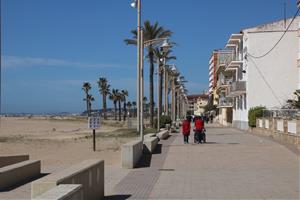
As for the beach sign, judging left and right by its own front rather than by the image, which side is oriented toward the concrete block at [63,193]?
front

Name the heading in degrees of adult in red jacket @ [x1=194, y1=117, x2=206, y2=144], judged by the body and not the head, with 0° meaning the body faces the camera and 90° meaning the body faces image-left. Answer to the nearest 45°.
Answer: approximately 180°

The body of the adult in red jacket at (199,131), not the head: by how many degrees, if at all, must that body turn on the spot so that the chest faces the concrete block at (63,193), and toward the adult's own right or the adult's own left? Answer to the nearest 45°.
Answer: approximately 180°

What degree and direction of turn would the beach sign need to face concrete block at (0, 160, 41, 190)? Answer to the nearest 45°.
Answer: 0° — it already faces it

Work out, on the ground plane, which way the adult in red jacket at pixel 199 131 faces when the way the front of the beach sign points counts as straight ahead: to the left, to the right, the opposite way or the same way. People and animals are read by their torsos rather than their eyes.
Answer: the opposite way

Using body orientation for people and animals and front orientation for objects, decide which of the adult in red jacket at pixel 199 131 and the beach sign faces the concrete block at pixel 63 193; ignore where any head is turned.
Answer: the beach sign

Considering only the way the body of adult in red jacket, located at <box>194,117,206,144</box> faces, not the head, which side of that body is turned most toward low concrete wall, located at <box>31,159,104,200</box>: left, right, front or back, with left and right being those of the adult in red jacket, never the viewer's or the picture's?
back

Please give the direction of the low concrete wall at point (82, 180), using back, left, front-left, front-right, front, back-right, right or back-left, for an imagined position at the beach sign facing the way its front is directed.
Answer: front

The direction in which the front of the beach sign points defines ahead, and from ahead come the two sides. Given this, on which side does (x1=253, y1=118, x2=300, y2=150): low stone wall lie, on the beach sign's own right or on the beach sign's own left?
on the beach sign's own left

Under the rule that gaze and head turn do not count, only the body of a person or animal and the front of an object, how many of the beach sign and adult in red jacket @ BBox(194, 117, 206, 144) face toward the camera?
1

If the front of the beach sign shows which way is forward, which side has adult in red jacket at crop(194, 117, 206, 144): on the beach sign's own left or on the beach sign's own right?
on the beach sign's own left

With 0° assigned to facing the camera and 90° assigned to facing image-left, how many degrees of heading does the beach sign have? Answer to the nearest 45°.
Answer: approximately 0°
